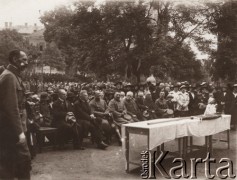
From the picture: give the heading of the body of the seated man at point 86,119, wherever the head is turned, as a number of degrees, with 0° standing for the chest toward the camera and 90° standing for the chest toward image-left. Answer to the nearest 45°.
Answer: approximately 315°

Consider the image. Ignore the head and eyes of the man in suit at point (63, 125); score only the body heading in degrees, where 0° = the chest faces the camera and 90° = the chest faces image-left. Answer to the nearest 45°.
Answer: approximately 315°

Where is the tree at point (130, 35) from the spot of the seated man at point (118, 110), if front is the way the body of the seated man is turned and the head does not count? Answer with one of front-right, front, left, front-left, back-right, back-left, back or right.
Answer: back-left

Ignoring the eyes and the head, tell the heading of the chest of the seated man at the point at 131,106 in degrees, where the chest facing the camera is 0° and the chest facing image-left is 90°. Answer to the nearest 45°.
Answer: approximately 315°

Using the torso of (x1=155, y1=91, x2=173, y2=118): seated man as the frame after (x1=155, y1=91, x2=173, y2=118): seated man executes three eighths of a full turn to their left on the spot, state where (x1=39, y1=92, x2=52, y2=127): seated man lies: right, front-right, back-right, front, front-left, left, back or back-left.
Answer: back-left

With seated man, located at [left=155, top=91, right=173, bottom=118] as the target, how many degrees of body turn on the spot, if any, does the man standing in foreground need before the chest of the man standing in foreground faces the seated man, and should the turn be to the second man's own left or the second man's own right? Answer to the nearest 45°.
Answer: approximately 45° to the second man's own left

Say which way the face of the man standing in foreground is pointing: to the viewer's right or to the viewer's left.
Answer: to the viewer's right

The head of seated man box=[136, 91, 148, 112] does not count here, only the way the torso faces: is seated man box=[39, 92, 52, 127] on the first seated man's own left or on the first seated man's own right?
on the first seated man's own right

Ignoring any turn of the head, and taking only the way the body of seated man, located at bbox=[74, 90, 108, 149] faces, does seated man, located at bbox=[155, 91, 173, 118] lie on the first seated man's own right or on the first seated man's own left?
on the first seated man's own left

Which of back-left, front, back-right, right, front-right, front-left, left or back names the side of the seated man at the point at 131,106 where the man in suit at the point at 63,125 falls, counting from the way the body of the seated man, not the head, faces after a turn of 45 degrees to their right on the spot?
front-right

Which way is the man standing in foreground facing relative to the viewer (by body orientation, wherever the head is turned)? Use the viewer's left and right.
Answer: facing to the right of the viewer
